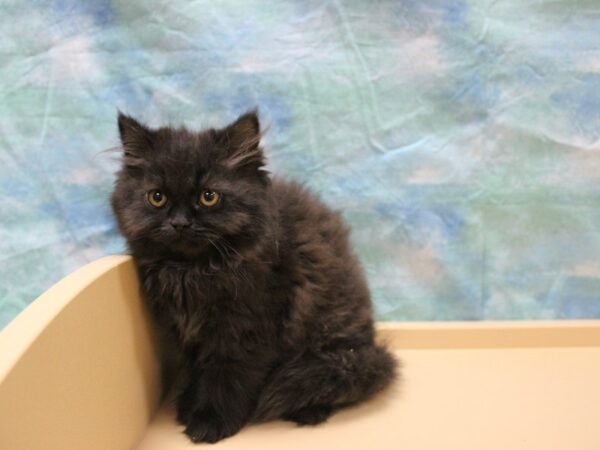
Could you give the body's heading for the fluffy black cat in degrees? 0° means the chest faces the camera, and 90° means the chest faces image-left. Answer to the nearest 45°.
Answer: approximately 45°
